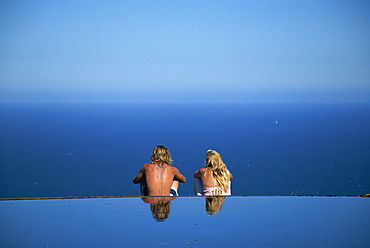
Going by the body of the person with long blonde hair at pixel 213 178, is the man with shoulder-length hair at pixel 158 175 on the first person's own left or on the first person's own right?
on the first person's own left

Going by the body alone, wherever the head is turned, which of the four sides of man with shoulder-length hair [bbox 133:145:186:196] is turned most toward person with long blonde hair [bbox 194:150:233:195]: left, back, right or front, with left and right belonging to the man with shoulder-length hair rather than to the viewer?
right

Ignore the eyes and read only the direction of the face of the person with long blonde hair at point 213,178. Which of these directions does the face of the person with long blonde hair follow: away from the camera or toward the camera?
away from the camera

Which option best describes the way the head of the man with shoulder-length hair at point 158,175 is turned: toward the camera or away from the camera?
away from the camera

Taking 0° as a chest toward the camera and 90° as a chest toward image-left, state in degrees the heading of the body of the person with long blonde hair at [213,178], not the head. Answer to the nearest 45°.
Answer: approximately 180°

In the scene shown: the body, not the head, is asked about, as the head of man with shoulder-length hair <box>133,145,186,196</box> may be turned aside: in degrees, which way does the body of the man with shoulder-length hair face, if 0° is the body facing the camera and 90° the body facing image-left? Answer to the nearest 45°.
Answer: approximately 180°
